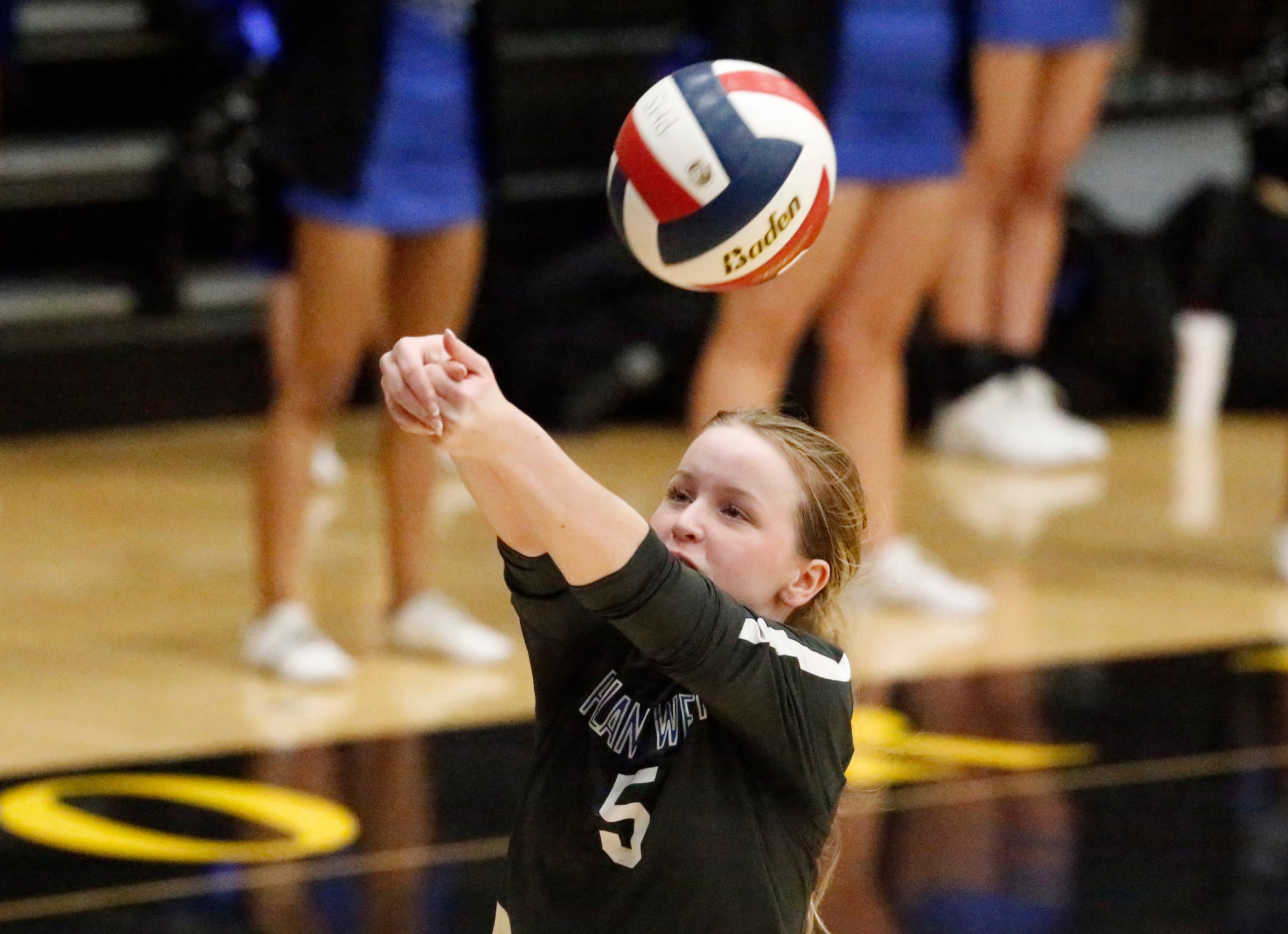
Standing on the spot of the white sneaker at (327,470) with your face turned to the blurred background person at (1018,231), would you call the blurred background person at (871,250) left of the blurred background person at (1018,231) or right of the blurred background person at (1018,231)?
right

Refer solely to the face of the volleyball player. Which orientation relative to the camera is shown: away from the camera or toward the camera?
toward the camera

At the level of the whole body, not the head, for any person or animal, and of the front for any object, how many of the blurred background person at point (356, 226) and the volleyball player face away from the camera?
0

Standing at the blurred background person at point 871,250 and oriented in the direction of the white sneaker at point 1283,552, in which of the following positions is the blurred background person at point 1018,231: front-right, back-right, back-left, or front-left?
front-left

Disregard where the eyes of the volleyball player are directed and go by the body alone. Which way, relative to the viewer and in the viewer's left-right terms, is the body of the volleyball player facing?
facing the viewer and to the left of the viewer

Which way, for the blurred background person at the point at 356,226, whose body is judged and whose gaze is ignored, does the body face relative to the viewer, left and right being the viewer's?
facing the viewer and to the right of the viewer

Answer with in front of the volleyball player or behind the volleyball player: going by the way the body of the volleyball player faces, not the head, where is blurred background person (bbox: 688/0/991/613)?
behind

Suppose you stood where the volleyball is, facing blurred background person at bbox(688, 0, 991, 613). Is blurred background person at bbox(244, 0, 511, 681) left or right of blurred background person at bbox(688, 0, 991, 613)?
left

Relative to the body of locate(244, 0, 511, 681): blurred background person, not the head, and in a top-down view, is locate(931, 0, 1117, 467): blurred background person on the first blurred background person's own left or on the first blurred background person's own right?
on the first blurred background person's own left

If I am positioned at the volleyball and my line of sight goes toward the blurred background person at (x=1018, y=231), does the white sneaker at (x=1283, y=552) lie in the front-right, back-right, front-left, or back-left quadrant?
front-right

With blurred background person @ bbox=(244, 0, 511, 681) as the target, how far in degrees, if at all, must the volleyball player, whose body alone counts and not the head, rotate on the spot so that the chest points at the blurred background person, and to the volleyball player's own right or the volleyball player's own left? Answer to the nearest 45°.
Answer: approximately 135° to the volleyball player's own right

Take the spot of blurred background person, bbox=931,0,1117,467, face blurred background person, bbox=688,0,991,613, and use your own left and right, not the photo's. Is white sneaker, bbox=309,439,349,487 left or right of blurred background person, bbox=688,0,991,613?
right
